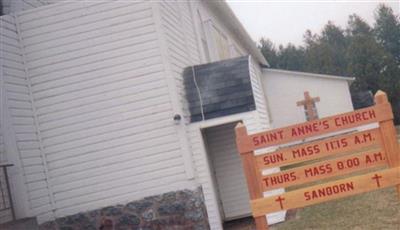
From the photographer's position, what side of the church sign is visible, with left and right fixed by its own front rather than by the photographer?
front

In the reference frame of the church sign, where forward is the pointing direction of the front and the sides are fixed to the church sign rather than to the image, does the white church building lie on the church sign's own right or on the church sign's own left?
on the church sign's own right

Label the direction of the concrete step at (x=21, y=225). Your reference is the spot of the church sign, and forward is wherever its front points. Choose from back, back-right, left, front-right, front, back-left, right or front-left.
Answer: right
